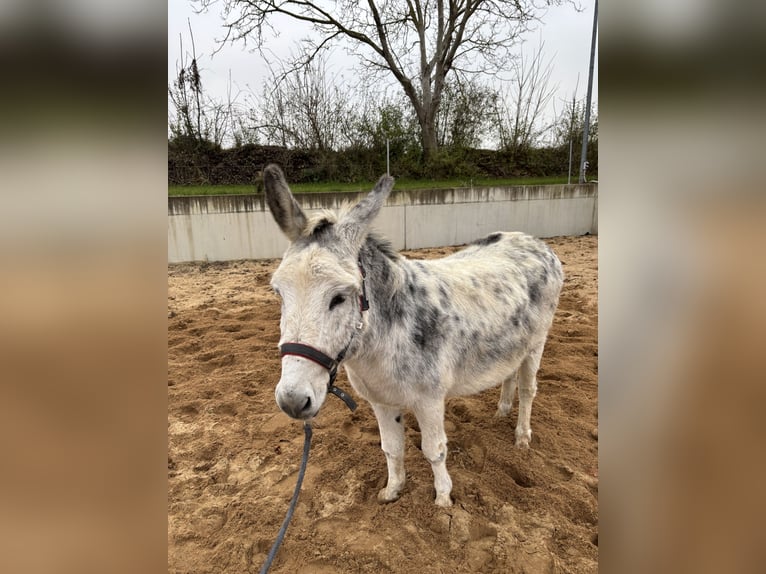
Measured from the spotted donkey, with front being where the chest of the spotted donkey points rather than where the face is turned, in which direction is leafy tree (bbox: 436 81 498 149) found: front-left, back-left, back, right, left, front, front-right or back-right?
back-right

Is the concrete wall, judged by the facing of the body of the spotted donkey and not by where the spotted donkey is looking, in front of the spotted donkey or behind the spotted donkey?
behind

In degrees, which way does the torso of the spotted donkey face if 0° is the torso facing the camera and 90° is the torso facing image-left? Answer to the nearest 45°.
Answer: approximately 45°
